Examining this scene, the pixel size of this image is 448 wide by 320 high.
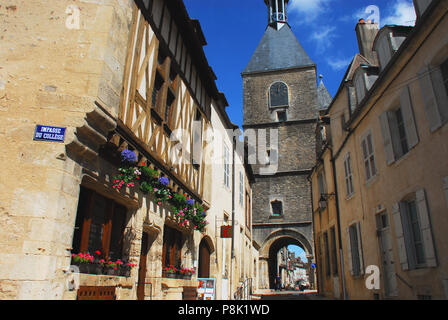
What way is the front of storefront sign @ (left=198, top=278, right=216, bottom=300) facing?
toward the camera

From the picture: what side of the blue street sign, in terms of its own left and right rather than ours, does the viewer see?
front

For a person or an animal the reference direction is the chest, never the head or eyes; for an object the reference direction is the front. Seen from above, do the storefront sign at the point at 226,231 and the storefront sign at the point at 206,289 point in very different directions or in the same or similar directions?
same or similar directions

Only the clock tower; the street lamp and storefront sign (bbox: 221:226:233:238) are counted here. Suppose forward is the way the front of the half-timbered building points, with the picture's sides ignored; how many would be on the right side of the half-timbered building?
0

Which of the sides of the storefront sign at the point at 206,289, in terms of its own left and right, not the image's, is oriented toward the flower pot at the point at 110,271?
front

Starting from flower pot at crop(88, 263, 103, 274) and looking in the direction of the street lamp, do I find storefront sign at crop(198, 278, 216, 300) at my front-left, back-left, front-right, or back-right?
front-left

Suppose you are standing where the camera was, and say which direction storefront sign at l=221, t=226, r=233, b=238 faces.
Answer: facing the viewer

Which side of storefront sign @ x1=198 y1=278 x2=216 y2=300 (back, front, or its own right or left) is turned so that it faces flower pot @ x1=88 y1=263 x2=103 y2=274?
front

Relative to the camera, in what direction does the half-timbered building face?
facing the viewer and to the right of the viewer
